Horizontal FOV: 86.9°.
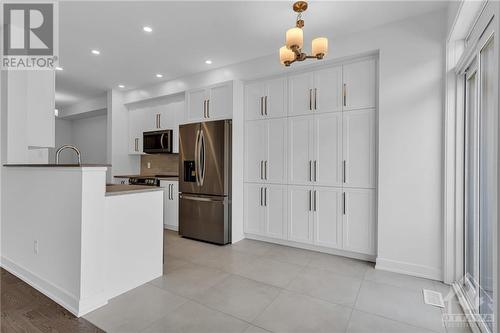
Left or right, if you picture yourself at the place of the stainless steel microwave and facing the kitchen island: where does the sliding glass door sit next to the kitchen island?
left

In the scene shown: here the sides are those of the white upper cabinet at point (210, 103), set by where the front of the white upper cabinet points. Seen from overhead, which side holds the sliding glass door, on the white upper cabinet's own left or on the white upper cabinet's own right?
on the white upper cabinet's own left

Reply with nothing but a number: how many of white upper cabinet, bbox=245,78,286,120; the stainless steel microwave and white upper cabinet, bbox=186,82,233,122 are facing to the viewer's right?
0

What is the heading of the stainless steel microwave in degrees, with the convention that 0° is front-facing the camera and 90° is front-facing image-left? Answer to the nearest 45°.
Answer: approximately 45°

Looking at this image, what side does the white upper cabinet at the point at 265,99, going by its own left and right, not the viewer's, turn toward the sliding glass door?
left

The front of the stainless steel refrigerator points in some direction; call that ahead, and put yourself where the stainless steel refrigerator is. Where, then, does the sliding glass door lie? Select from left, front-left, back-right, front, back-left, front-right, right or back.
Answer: left

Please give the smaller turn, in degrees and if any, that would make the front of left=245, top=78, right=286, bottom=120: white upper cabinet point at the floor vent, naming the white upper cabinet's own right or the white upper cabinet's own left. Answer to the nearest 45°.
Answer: approximately 90° to the white upper cabinet's own left

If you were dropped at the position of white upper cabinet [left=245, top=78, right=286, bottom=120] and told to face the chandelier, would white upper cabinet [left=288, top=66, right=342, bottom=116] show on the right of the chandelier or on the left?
left

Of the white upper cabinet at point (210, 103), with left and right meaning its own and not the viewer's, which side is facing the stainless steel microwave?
right

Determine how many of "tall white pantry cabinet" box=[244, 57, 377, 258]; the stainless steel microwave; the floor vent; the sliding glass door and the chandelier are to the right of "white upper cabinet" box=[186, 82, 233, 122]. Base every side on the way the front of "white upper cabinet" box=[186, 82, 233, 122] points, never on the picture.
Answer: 1

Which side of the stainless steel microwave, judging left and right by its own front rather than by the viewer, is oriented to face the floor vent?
left

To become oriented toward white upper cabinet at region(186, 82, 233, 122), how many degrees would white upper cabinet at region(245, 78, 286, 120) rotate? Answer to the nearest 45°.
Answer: approximately 45° to its right
